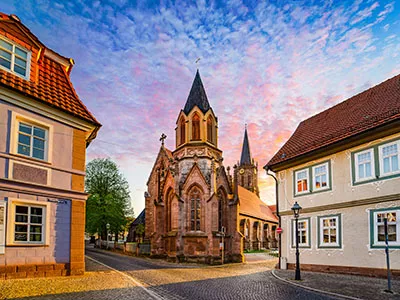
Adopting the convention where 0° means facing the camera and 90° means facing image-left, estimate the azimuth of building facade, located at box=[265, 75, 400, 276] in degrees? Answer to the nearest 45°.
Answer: approximately 45°

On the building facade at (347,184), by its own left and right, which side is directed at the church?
right
